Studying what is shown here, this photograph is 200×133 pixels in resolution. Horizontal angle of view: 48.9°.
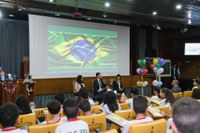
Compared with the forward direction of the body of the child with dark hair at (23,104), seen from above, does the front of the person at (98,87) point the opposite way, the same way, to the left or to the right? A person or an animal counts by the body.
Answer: the opposite way

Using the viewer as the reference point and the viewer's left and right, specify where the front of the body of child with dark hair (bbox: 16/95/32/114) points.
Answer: facing away from the viewer and to the left of the viewer

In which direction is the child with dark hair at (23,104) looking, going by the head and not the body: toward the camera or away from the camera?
away from the camera

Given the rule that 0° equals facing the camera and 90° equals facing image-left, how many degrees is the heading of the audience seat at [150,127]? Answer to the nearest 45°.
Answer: approximately 135°

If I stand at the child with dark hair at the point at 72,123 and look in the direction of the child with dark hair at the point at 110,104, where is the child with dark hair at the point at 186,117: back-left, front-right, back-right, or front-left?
back-right

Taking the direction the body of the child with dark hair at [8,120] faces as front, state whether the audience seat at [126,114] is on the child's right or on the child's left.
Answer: on the child's right

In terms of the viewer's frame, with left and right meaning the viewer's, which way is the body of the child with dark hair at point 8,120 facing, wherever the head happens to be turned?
facing away from the viewer and to the left of the viewer
